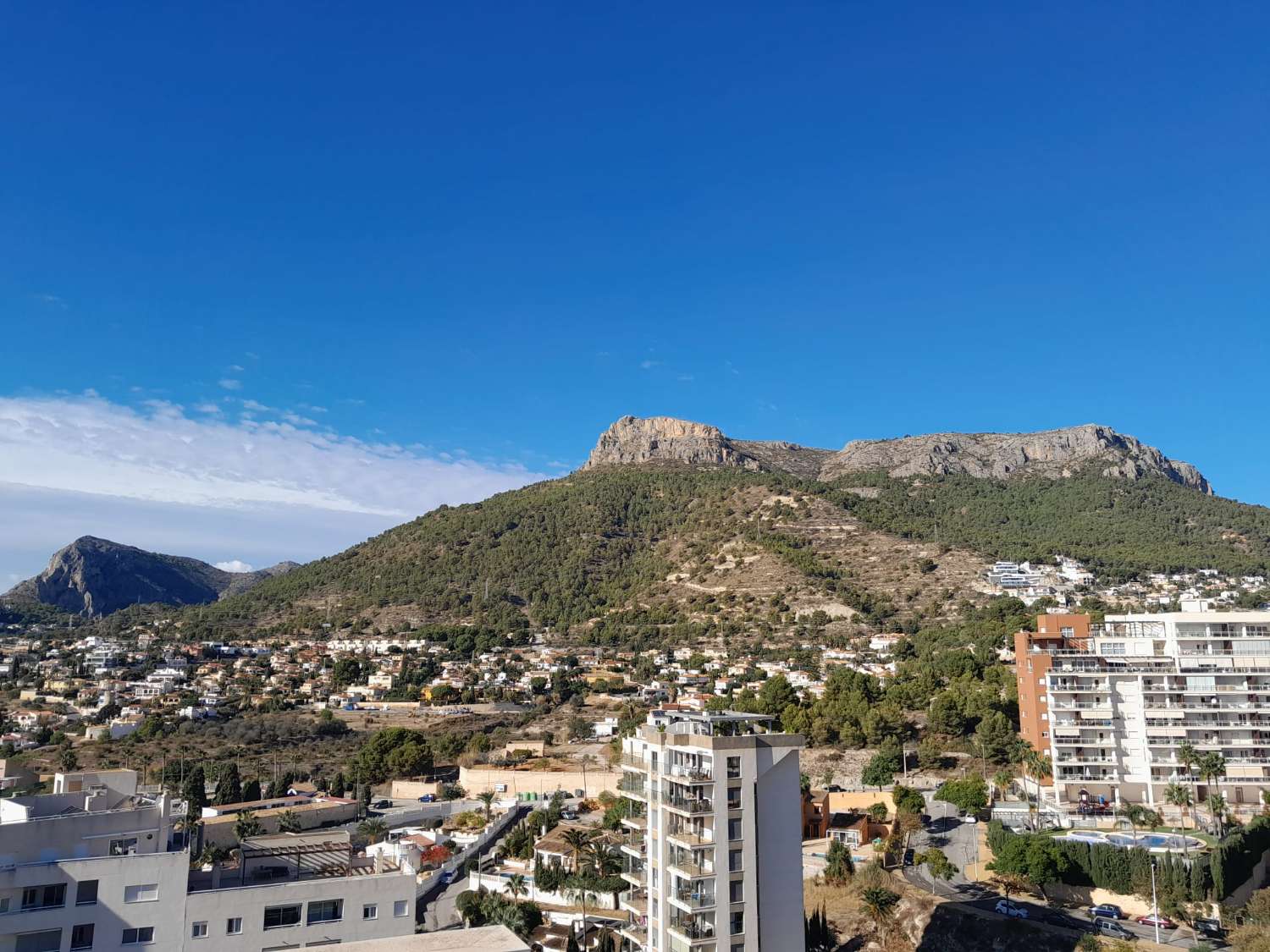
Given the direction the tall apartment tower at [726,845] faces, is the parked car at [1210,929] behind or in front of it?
behind

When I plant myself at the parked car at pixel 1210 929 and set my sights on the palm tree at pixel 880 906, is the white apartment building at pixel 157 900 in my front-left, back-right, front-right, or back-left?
front-left

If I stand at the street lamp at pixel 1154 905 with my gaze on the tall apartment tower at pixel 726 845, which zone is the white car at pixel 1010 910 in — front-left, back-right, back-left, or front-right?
front-right

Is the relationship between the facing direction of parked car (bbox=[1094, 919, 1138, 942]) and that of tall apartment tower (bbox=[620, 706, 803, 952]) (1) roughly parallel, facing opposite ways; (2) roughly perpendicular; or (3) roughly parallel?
roughly perpendicular

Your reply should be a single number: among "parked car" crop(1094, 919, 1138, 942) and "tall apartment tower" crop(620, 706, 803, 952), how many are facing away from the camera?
0

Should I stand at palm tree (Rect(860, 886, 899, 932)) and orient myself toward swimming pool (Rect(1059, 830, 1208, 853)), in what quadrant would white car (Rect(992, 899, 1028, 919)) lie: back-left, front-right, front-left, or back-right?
front-right

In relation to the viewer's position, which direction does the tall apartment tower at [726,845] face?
facing the viewer and to the left of the viewer

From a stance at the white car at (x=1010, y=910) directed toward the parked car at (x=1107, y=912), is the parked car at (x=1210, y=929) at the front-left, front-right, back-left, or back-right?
front-right
